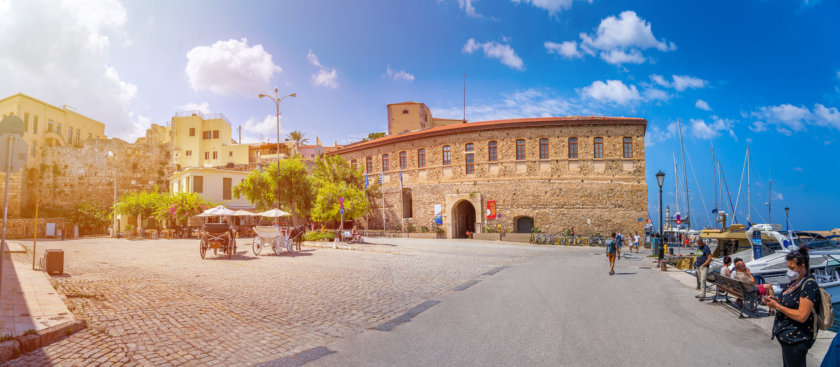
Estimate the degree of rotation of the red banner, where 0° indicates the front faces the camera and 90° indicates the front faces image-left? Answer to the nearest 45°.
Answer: approximately 0°

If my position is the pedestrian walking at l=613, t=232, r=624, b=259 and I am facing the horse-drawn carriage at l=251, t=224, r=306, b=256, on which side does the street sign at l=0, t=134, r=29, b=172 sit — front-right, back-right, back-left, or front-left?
front-left

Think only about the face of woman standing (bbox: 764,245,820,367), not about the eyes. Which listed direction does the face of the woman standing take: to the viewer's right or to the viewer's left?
to the viewer's left

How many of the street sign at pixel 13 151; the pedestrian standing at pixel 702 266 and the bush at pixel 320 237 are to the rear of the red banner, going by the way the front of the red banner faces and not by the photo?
0

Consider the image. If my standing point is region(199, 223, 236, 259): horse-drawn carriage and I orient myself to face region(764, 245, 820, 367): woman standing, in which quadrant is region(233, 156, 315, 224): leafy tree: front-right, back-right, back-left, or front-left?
back-left

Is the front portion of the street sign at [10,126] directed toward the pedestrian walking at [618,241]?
no

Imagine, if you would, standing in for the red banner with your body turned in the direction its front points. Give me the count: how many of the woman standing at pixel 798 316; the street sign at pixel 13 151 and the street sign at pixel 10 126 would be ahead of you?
3

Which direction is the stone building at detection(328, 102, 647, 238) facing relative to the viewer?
toward the camera

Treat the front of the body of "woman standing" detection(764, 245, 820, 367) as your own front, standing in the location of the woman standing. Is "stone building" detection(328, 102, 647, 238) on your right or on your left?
on your right

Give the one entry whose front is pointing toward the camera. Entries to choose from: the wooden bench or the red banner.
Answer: the red banner

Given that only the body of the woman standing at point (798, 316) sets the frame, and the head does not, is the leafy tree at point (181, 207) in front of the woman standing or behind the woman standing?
in front

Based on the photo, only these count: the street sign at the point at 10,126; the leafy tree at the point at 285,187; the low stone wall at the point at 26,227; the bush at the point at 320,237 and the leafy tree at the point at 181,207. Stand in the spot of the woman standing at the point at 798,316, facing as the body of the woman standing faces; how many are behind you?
0
